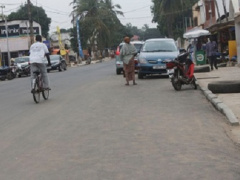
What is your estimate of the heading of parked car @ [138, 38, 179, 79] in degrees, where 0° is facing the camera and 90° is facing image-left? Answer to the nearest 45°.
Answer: approximately 0°

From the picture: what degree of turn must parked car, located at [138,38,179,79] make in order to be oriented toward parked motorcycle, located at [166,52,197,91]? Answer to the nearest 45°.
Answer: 0° — it already faces it

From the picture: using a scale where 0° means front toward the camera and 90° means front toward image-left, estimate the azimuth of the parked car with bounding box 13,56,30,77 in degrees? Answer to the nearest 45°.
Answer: approximately 315°

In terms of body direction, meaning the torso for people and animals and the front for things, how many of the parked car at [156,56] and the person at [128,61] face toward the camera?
1
